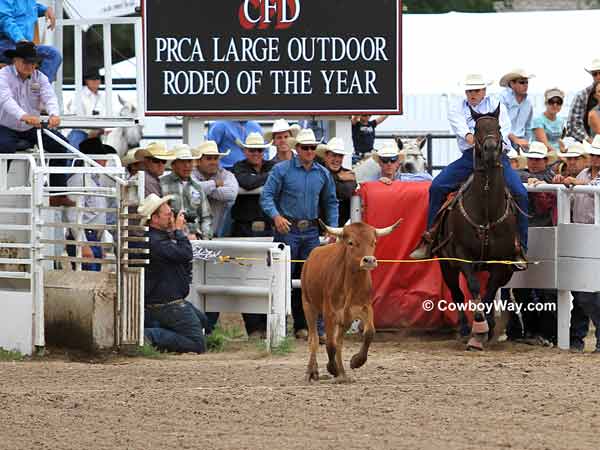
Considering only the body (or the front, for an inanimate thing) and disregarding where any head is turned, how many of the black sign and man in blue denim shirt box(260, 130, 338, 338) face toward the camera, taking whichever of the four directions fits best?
2

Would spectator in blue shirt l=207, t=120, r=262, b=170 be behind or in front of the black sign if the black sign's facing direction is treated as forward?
behind

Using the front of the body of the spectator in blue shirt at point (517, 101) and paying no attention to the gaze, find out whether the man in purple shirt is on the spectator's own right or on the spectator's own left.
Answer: on the spectator's own right

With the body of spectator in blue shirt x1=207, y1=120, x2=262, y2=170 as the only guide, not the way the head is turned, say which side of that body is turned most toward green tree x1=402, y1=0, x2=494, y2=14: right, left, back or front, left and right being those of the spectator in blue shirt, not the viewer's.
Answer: back

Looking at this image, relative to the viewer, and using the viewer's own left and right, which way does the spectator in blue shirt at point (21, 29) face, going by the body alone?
facing the viewer and to the right of the viewer

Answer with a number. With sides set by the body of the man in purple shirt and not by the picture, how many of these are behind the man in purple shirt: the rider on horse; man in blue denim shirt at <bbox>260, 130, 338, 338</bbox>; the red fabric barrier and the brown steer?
0

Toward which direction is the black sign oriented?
toward the camera

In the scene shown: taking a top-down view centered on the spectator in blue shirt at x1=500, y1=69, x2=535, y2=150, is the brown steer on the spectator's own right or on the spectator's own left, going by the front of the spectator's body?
on the spectator's own right

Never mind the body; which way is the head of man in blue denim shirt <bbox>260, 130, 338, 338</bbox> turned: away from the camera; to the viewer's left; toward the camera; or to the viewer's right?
toward the camera

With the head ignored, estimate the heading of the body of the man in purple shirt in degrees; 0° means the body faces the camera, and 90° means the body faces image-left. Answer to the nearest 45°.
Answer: approximately 315°

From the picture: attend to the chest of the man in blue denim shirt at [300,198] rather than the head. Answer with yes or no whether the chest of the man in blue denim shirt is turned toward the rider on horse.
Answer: no

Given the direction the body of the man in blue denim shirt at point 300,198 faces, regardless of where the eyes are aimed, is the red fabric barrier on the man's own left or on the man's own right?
on the man's own left

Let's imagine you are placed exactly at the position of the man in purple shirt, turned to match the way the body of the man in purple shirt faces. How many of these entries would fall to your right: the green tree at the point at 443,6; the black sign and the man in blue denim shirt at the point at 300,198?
0

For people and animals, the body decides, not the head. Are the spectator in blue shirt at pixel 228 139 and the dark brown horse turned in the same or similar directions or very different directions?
same or similar directions
